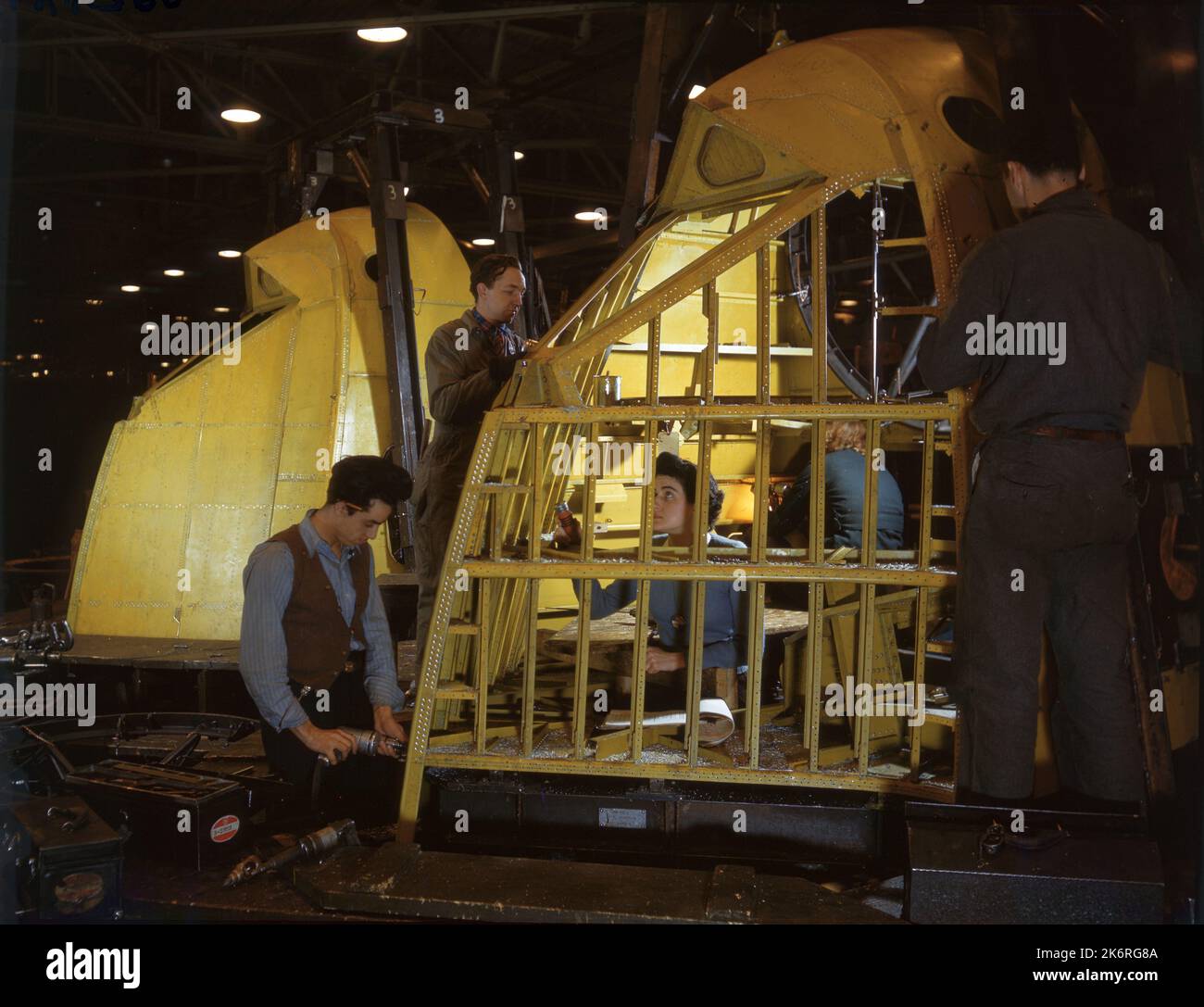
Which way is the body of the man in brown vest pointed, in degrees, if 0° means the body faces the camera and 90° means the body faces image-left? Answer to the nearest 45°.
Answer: approximately 315°

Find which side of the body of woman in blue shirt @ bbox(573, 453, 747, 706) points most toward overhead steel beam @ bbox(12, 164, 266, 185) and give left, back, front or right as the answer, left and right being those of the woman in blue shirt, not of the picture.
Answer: right

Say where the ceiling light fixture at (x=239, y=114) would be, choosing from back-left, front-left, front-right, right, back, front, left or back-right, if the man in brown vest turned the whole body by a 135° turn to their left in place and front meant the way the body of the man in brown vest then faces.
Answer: front

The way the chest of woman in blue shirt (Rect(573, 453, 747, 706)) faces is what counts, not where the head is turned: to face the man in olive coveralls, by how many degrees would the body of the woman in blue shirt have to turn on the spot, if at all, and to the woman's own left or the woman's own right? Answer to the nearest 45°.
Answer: approximately 90° to the woman's own right

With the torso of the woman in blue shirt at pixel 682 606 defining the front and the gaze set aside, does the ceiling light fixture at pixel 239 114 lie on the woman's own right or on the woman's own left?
on the woman's own right

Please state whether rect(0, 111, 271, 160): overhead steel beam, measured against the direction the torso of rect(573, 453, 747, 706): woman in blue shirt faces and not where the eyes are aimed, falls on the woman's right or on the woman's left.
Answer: on the woman's right

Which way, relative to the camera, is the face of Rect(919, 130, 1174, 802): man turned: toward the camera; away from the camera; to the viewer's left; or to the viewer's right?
away from the camera
